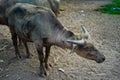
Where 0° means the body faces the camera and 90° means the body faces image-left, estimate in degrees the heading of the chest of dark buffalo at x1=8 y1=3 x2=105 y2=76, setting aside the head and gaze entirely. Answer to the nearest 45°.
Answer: approximately 315°
